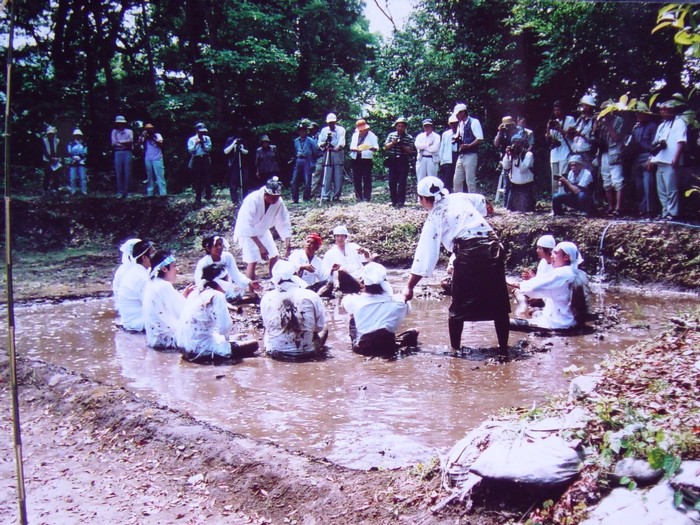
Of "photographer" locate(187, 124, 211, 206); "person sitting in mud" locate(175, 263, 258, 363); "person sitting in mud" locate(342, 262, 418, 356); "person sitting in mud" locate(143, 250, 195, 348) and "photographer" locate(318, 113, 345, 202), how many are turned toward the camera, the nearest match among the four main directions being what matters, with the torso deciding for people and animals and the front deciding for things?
2

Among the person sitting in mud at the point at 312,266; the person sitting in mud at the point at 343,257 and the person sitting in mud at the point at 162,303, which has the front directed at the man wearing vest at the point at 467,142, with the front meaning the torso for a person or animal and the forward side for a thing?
the person sitting in mud at the point at 162,303

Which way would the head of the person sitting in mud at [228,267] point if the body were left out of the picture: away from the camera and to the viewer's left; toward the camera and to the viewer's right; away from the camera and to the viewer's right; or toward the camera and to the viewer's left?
toward the camera and to the viewer's right

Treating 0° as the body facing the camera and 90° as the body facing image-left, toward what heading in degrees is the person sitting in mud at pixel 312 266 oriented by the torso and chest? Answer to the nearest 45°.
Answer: approximately 0°

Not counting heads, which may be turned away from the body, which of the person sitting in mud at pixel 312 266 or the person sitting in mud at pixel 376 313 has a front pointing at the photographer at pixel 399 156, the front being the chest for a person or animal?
the person sitting in mud at pixel 376 313

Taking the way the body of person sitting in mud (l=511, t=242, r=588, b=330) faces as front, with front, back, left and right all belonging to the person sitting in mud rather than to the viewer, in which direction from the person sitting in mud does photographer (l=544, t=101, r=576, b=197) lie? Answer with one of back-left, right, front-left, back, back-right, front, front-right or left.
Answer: right

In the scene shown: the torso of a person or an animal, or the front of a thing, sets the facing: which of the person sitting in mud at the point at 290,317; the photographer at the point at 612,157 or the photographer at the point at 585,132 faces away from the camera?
the person sitting in mud

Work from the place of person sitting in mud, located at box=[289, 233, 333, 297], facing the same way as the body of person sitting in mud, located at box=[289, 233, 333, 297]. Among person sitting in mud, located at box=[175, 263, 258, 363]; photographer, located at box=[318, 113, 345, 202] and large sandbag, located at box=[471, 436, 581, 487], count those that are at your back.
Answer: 1

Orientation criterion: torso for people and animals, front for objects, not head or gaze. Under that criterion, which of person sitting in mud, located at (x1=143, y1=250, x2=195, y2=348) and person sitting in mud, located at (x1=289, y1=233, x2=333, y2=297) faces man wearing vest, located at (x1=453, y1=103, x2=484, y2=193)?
person sitting in mud, located at (x1=143, y1=250, x2=195, y2=348)

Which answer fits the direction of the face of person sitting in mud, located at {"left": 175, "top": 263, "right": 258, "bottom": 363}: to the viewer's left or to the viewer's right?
to the viewer's right

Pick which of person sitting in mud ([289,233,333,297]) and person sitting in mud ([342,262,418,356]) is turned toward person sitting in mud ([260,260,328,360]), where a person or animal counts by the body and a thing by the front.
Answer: person sitting in mud ([289,233,333,297])

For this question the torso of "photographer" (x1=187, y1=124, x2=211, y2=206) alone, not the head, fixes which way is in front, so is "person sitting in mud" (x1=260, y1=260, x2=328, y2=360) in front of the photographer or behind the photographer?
in front

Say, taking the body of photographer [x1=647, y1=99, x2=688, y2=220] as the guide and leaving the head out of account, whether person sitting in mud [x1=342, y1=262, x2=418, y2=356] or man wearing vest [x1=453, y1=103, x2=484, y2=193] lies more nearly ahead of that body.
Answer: the person sitting in mud

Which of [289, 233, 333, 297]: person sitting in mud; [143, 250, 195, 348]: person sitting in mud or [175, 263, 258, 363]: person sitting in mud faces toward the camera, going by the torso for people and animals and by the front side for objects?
[289, 233, 333, 297]: person sitting in mud

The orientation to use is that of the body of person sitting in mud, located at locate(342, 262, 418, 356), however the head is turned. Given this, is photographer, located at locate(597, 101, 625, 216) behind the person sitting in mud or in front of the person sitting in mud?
in front

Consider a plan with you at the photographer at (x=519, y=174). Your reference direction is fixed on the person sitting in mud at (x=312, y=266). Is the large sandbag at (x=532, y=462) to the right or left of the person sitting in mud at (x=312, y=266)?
left

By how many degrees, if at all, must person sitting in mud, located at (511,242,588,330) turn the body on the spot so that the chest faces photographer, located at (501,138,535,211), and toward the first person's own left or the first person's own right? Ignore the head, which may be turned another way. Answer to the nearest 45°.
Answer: approximately 90° to the first person's own right
